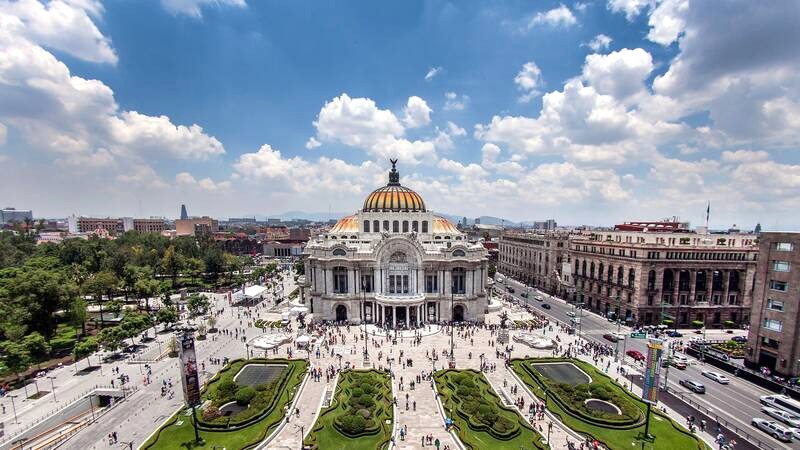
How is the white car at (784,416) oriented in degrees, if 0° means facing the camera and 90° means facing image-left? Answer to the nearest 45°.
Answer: approximately 135°

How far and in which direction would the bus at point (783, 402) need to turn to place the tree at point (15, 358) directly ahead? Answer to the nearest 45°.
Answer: approximately 90° to its left

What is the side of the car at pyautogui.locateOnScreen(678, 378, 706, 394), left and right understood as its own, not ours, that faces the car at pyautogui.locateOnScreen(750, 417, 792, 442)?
back

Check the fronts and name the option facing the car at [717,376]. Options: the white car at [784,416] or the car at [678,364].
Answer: the white car

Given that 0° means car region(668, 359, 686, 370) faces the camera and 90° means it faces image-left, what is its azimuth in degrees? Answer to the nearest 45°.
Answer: approximately 135°

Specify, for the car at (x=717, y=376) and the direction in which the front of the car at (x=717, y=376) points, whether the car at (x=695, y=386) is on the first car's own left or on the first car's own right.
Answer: on the first car's own left

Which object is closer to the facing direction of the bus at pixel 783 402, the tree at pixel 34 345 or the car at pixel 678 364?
the car

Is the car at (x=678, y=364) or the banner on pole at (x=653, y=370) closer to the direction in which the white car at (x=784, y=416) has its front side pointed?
the car

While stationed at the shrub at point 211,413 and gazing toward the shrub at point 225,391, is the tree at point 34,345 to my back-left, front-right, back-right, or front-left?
front-left
